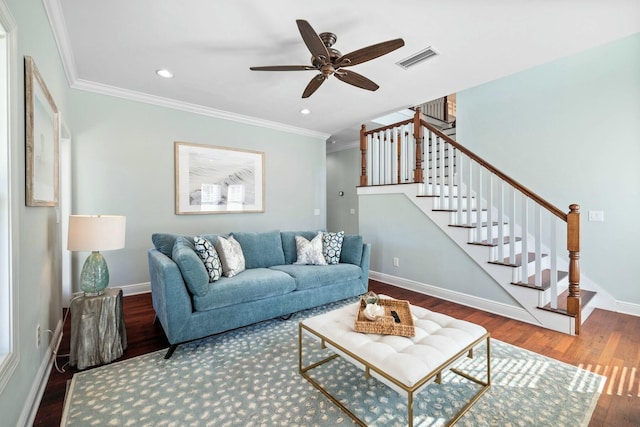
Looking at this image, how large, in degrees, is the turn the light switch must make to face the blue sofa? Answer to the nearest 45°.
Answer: approximately 45° to its right

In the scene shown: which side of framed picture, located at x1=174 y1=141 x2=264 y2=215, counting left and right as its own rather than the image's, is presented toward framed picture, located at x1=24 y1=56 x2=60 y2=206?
right

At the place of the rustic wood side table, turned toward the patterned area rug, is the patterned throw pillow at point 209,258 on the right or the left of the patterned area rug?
left

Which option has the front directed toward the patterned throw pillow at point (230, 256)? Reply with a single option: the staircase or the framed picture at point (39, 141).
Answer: the framed picture

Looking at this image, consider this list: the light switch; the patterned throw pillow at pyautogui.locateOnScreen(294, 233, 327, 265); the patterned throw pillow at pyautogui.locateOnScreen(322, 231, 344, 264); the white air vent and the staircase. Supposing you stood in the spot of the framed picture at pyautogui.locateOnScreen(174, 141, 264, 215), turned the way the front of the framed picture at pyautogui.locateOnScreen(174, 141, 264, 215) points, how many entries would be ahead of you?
5

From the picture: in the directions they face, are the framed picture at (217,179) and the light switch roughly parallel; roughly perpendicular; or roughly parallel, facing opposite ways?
roughly perpendicular

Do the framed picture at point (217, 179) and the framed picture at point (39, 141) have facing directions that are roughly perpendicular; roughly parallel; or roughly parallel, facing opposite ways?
roughly perpendicular

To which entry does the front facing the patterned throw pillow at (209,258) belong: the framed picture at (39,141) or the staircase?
the framed picture

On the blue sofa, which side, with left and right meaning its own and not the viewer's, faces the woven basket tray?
front

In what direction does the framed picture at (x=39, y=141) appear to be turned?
to the viewer's right

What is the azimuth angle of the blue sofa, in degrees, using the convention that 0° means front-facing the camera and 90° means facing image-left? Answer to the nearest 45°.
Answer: approximately 315°

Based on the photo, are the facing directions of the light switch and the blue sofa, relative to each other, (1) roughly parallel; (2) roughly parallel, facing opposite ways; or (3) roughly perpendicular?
roughly perpendicular

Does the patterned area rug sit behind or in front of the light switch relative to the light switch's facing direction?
in front
